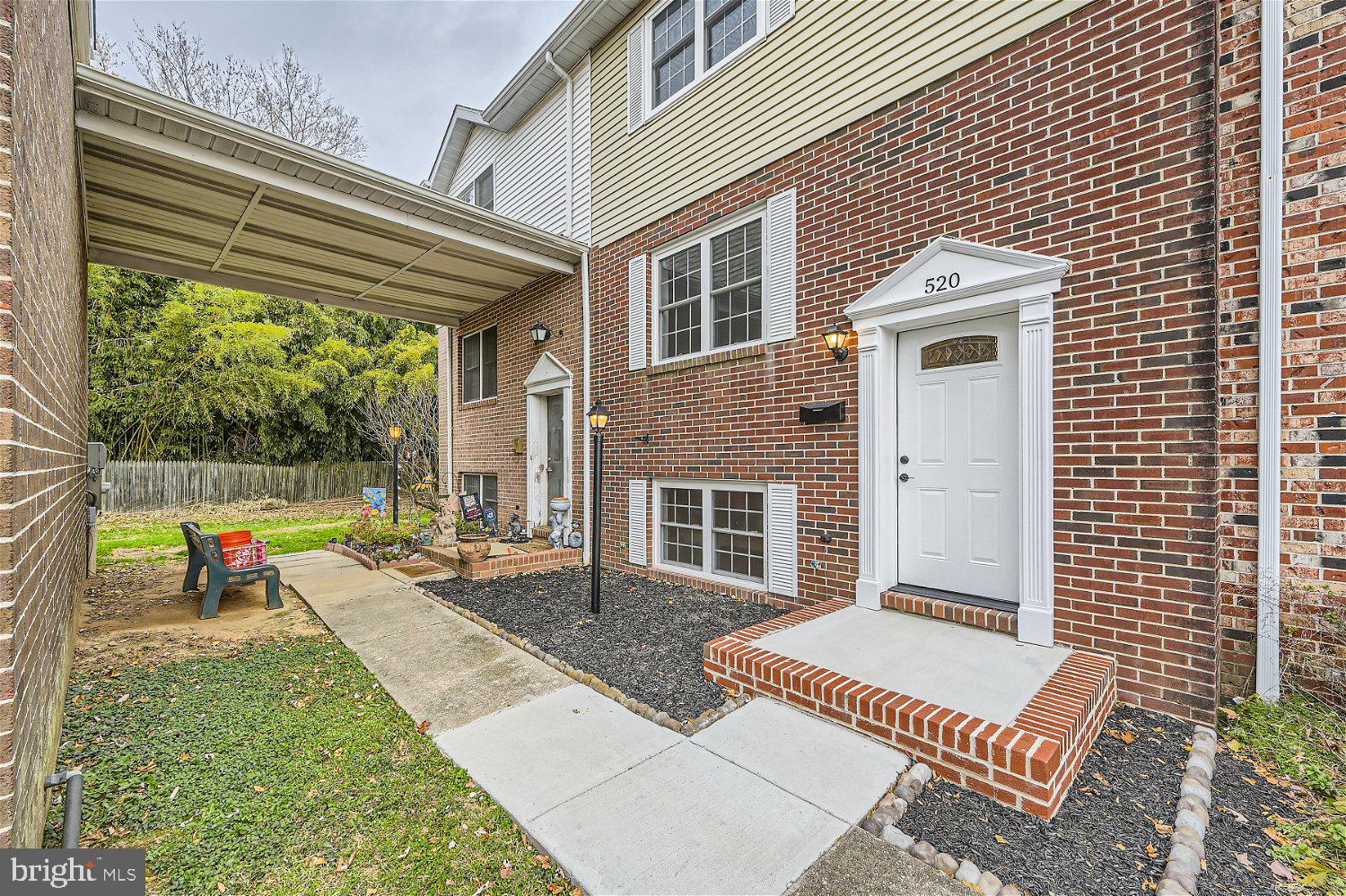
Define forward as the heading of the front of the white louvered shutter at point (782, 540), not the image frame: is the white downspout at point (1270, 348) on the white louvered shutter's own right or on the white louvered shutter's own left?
on the white louvered shutter's own left

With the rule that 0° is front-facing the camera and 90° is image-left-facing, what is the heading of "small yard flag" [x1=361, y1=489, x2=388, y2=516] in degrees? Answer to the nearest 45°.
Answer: approximately 0°

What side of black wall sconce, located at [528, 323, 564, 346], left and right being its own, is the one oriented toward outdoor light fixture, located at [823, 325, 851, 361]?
left

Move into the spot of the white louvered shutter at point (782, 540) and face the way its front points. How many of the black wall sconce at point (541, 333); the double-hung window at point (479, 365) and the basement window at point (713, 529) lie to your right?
3

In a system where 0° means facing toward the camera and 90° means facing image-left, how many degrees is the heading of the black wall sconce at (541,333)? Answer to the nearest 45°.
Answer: approximately 45°
